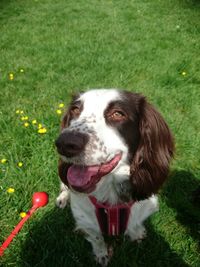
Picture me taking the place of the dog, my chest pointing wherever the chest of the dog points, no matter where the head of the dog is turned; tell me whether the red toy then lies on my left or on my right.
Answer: on my right

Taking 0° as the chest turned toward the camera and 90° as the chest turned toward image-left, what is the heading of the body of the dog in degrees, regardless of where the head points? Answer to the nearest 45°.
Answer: approximately 0°
